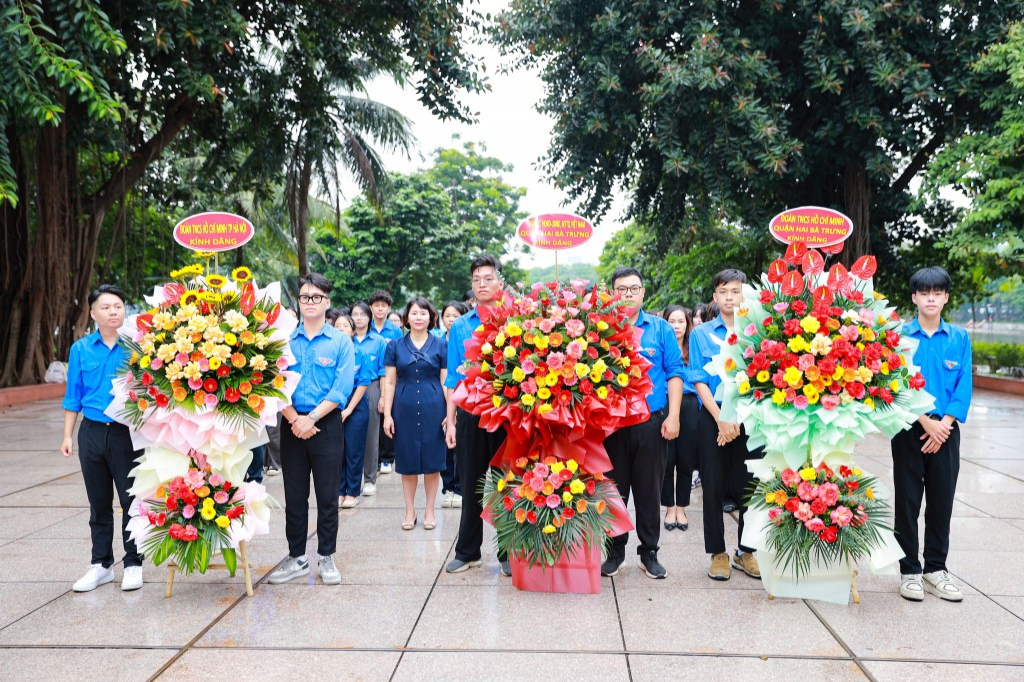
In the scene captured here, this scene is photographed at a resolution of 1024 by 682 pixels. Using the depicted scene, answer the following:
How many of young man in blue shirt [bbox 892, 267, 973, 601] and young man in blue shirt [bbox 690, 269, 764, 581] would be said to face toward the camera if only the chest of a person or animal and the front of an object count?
2

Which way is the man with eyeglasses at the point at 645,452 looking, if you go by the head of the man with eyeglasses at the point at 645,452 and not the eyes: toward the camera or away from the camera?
toward the camera

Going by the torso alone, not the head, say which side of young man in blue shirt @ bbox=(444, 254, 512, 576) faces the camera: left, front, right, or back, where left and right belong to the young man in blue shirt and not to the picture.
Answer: front

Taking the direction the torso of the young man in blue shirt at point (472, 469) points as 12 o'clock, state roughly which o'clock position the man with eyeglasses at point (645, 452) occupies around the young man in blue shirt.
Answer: The man with eyeglasses is roughly at 9 o'clock from the young man in blue shirt.

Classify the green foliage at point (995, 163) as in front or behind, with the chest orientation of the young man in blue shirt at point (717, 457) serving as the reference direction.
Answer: behind

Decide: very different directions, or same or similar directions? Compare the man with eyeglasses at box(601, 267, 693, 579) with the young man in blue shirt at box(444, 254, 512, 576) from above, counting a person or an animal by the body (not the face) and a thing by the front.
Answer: same or similar directions

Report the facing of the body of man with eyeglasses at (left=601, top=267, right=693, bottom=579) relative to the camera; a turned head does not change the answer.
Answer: toward the camera

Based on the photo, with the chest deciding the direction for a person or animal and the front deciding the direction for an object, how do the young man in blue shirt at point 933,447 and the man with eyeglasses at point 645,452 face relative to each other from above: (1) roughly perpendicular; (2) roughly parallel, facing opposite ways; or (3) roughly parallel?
roughly parallel

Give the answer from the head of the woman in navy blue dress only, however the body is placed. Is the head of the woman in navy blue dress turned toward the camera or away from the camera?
toward the camera

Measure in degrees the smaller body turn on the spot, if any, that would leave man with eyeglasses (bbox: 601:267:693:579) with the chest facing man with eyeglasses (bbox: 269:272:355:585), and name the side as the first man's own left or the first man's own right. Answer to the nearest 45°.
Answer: approximately 90° to the first man's own right

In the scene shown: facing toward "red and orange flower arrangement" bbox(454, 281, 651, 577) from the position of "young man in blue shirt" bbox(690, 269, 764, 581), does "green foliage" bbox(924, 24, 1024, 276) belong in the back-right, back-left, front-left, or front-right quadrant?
back-right

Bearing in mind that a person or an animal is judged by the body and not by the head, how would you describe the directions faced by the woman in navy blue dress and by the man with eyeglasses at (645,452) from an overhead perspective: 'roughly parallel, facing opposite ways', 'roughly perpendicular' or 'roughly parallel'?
roughly parallel

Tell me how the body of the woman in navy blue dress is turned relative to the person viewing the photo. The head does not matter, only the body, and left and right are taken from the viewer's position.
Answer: facing the viewer

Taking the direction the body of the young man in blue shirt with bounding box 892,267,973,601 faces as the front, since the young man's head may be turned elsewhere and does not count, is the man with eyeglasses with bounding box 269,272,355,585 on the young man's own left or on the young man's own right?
on the young man's own right

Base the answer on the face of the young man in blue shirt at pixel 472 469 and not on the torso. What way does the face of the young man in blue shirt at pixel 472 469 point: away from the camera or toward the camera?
toward the camera
